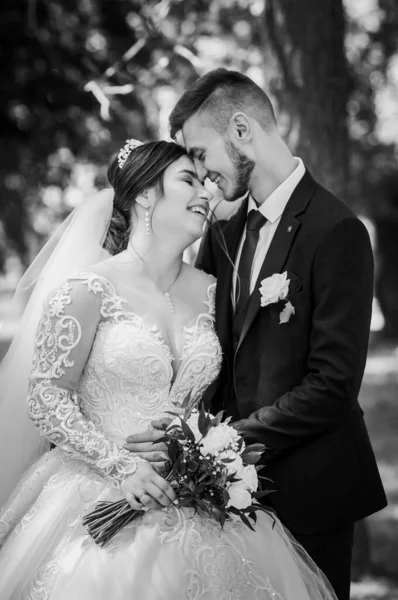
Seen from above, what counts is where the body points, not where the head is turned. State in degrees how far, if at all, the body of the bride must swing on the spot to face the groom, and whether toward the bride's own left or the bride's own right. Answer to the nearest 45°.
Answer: approximately 45° to the bride's own left

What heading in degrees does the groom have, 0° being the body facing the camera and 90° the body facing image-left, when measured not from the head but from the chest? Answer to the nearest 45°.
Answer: approximately 45°

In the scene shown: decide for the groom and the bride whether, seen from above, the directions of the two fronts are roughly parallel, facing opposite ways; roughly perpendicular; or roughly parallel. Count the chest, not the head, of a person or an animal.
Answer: roughly perpendicular

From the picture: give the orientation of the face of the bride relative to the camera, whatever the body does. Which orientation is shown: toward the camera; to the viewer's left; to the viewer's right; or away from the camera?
to the viewer's right

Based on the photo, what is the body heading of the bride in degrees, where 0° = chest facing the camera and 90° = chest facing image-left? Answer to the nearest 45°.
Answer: approximately 315°
